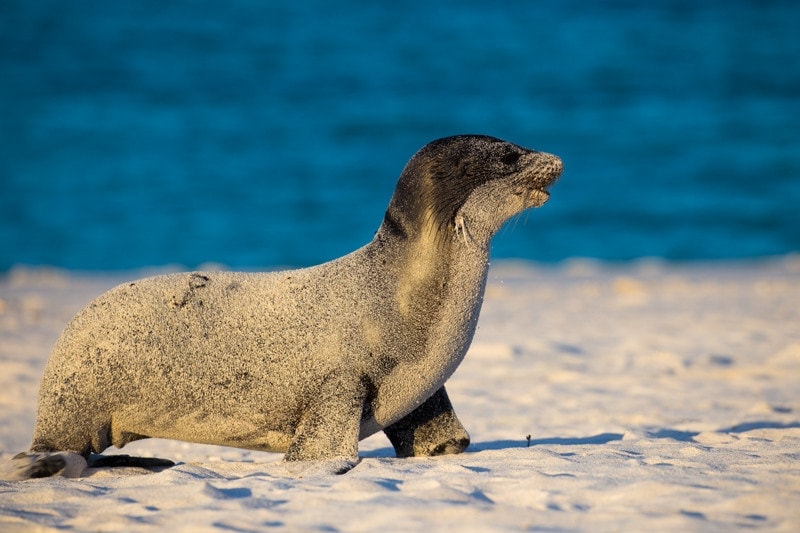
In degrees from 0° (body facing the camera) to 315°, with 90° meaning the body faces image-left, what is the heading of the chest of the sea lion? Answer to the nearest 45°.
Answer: approximately 270°
